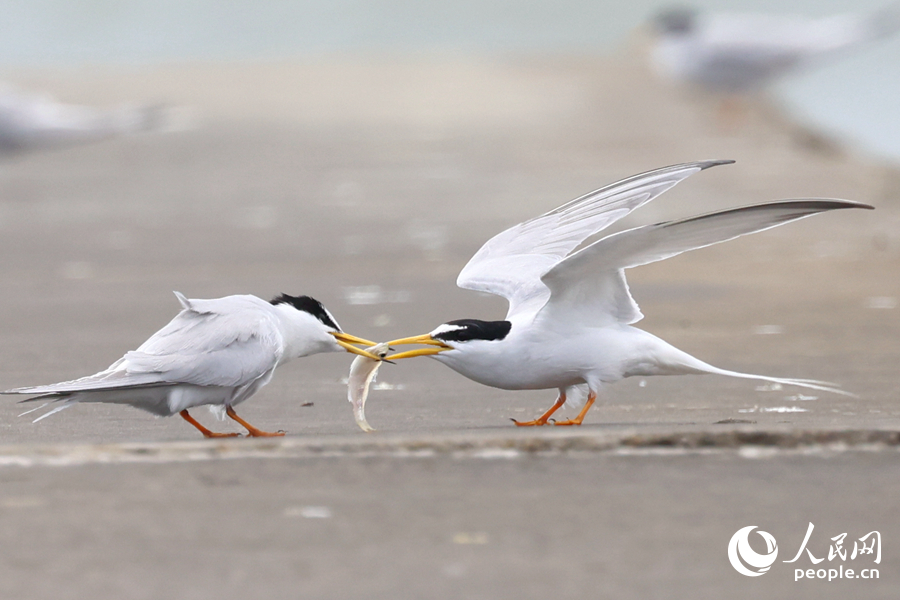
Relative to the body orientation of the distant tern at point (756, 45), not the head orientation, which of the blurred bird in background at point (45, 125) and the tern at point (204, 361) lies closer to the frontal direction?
the blurred bird in background

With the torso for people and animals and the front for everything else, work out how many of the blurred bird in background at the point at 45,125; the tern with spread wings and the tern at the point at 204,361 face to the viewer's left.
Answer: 2

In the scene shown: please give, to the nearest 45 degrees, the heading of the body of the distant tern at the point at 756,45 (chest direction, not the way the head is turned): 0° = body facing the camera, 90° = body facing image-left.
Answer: approximately 90°

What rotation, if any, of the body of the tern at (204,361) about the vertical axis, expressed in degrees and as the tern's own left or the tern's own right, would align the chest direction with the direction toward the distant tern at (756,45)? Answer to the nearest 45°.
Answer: approximately 45° to the tern's own left

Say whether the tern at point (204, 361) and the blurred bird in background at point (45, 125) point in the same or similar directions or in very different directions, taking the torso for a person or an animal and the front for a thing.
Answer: very different directions

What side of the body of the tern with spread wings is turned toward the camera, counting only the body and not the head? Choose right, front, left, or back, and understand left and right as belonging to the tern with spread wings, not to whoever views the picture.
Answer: left

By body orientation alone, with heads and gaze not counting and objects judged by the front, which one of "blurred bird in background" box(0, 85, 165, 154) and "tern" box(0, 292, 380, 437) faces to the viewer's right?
the tern

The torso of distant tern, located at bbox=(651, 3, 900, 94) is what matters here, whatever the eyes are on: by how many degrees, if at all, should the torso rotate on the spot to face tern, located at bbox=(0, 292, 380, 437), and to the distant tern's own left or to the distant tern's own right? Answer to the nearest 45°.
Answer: approximately 90° to the distant tern's own left

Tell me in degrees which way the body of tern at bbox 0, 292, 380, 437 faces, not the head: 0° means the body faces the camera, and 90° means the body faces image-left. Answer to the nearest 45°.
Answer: approximately 270°

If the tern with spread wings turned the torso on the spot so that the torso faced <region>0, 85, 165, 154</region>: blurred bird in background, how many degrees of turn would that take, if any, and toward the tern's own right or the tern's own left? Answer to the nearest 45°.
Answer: approximately 45° to the tern's own right

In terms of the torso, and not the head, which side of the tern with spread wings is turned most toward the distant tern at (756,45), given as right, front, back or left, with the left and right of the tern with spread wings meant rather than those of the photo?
right

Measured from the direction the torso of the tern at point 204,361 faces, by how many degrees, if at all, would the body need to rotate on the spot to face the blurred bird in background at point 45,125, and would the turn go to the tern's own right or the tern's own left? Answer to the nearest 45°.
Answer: approximately 90° to the tern's own left

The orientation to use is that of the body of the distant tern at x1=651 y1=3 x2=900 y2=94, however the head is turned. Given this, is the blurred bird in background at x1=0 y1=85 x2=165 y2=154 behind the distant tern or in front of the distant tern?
in front

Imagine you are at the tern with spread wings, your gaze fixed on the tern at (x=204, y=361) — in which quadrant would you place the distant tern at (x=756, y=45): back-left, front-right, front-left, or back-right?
back-right

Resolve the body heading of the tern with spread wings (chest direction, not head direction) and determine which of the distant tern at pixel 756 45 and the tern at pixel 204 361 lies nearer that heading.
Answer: the tern
